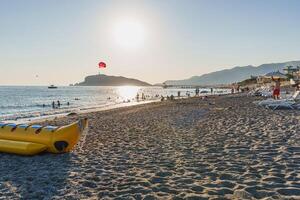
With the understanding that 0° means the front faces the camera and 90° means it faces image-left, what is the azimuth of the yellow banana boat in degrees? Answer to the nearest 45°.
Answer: approximately 270°

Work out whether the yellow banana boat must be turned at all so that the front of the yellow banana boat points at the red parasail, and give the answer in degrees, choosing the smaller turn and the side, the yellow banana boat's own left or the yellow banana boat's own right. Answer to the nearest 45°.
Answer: approximately 90° to the yellow banana boat's own left
